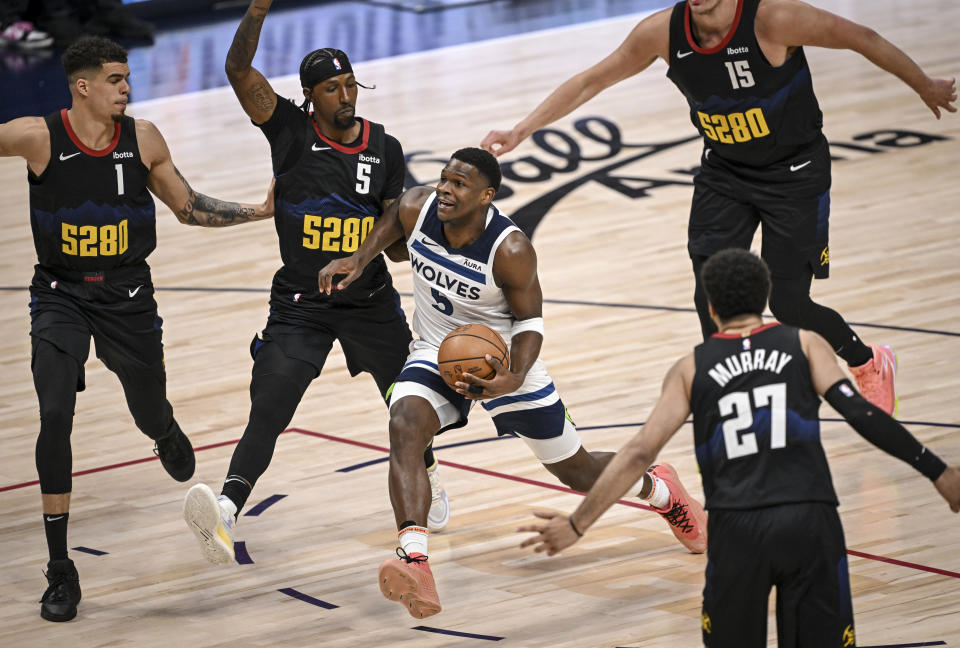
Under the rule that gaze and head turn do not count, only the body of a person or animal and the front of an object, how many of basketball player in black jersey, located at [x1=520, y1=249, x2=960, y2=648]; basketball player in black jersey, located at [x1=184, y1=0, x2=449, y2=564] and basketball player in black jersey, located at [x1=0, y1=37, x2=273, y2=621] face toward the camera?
2

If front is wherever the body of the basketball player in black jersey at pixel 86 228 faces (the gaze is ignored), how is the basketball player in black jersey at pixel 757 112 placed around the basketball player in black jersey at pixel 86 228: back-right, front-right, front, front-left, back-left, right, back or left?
left

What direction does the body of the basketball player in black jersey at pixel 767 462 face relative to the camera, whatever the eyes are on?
away from the camera

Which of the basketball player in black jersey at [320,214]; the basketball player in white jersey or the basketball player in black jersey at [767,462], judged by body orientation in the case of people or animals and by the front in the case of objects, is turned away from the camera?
the basketball player in black jersey at [767,462]

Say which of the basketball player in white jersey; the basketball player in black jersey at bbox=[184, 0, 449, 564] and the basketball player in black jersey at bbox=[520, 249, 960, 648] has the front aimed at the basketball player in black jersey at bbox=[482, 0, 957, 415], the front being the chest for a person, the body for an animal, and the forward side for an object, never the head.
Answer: the basketball player in black jersey at bbox=[520, 249, 960, 648]

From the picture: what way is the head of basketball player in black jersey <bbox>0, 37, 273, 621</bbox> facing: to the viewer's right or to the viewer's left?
to the viewer's right

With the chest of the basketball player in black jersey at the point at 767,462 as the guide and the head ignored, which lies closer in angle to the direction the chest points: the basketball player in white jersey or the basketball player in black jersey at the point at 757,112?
the basketball player in black jersey

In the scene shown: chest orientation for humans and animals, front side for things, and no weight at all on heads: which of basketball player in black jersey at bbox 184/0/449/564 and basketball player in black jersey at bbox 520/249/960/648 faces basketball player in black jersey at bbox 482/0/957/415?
basketball player in black jersey at bbox 520/249/960/648

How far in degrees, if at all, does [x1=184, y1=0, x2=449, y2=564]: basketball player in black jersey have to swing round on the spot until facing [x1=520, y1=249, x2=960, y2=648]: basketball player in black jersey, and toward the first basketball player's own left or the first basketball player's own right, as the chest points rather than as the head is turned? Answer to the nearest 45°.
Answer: approximately 45° to the first basketball player's own left

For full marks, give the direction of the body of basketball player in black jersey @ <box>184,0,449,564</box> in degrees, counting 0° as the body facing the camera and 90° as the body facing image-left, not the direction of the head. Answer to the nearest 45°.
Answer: approximately 0°

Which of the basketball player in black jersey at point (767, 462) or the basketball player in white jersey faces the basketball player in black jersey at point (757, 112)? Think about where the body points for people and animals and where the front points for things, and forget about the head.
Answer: the basketball player in black jersey at point (767, 462)

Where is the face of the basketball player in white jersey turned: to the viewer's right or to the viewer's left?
to the viewer's left

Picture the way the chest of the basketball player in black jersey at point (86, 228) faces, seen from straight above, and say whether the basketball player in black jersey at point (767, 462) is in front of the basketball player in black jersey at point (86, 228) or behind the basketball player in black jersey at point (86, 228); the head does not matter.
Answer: in front
